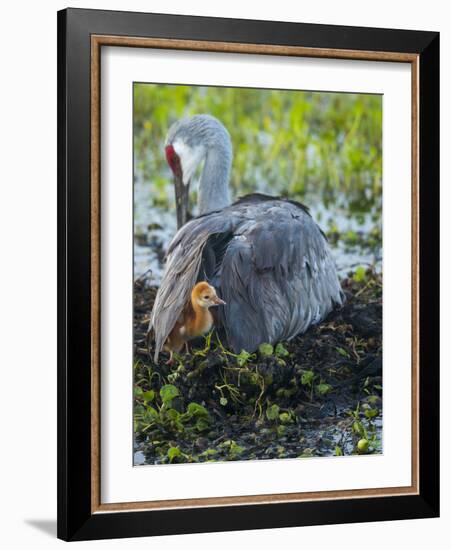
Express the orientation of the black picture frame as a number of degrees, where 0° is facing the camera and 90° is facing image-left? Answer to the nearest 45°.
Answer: approximately 315°
